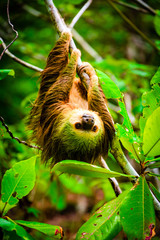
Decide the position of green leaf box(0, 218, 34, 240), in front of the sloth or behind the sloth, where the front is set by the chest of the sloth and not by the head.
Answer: in front

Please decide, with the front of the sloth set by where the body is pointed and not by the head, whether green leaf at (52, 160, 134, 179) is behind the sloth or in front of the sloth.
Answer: in front

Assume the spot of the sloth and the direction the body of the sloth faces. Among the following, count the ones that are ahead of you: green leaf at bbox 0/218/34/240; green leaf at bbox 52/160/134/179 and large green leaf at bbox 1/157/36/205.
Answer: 3

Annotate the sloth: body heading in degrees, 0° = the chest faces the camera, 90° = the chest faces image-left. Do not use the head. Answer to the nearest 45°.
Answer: approximately 0°

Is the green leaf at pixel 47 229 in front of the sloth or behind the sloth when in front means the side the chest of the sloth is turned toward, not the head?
in front
